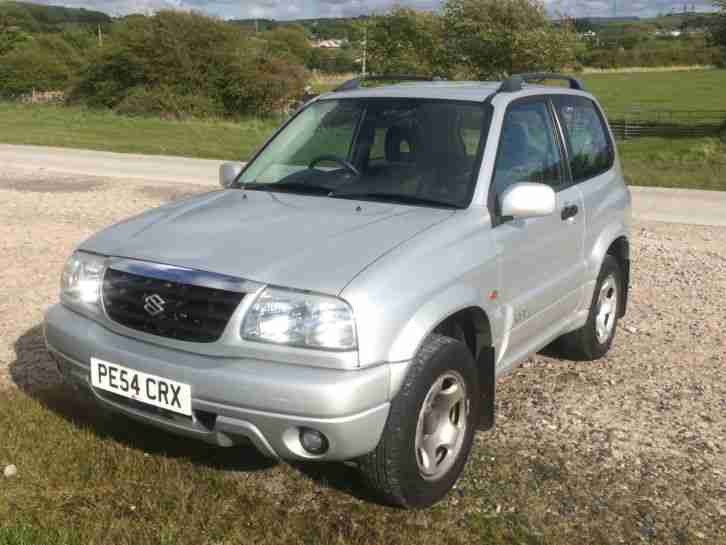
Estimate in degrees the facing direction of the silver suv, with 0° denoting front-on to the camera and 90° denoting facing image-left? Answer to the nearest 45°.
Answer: approximately 45°

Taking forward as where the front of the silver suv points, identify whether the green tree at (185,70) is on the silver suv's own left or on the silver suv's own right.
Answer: on the silver suv's own right

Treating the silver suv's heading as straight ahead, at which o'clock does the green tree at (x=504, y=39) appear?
The green tree is roughly at 5 o'clock from the silver suv.

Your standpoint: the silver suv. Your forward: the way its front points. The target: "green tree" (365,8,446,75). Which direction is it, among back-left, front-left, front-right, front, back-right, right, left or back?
back-right

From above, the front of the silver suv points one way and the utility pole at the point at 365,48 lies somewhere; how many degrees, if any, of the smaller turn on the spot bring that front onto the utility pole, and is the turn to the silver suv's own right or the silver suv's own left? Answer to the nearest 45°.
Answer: approximately 135° to the silver suv's own right

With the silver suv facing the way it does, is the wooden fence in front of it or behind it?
behind
